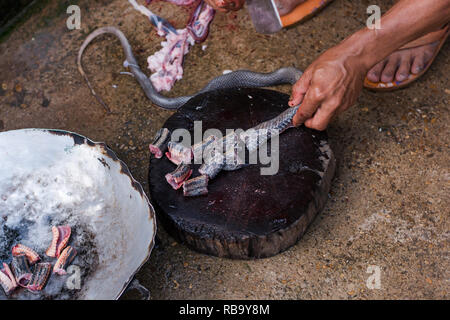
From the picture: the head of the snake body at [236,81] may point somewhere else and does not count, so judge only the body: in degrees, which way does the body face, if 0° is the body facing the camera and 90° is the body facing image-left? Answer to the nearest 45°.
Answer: approximately 270°

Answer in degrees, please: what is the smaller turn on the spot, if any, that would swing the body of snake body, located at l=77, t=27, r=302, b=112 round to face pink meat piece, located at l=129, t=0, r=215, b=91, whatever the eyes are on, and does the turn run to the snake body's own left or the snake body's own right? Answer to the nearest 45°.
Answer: approximately 135° to the snake body's own left
